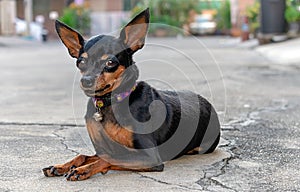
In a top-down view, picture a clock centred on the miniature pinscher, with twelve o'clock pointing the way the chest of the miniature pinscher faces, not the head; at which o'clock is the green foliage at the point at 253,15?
The green foliage is roughly at 5 o'clock from the miniature pinscher.

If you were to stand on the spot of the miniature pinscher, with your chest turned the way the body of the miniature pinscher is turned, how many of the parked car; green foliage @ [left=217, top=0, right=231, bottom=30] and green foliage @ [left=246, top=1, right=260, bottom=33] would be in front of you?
0

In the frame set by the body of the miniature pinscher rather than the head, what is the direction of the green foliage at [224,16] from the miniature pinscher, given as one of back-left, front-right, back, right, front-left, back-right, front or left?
back-right

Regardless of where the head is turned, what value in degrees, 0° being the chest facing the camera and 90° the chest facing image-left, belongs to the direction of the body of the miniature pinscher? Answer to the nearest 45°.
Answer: approximately 45°

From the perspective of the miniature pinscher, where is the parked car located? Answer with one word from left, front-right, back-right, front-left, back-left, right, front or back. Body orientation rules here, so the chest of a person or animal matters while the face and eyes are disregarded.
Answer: back-right
